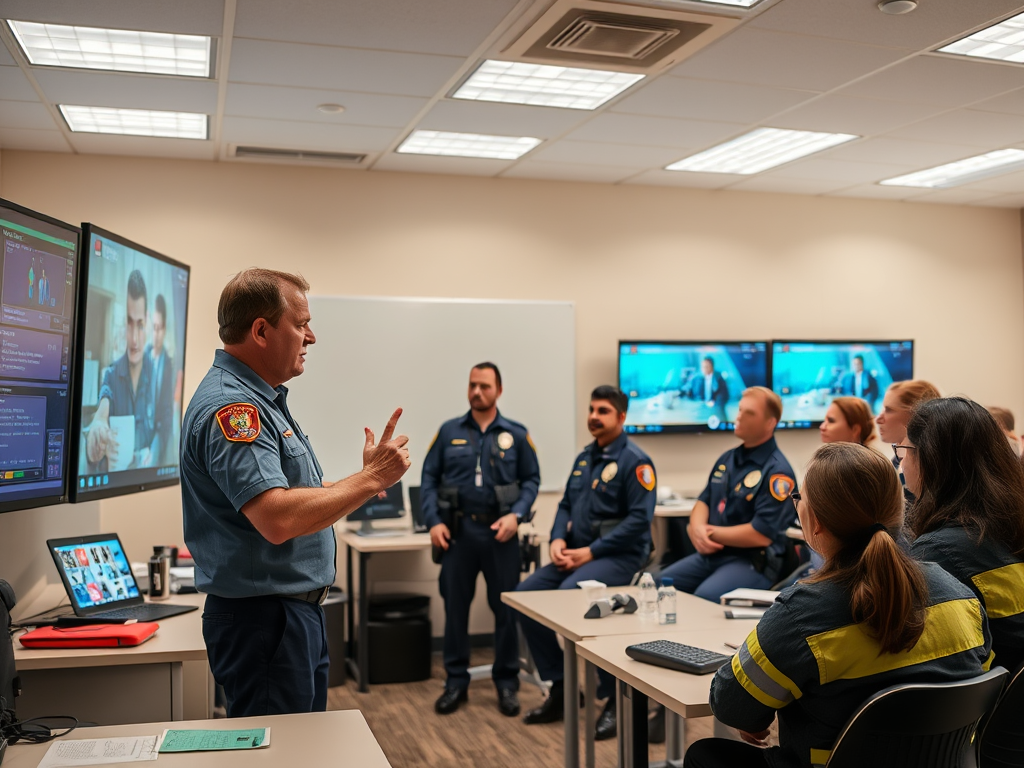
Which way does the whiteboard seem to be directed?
toward the camera

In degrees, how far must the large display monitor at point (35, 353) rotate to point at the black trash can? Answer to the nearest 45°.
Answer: approximately 90° to its left

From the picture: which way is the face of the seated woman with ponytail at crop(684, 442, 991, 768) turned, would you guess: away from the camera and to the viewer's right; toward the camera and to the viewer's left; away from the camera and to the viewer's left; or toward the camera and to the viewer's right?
away from the camera and to the viewer's left

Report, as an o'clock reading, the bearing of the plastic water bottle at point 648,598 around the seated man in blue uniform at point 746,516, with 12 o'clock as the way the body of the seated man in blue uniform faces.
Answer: The plastic water bottle is roughly at 11 o'clock from the seated man in blue uniform.

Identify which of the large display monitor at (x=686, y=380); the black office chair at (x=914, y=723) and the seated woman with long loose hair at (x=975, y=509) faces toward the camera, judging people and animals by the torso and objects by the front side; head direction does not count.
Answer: the large display monitor

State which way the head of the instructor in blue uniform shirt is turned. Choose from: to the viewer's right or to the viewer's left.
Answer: to the viewer's right

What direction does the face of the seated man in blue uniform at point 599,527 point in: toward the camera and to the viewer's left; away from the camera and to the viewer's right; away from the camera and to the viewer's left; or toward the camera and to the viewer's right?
toward the camera and to the viewer's left

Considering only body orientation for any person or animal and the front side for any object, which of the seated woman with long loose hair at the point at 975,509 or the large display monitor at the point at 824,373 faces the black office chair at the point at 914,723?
the large display monitor

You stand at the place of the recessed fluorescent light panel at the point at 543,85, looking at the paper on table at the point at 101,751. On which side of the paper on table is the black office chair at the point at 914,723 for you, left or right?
left

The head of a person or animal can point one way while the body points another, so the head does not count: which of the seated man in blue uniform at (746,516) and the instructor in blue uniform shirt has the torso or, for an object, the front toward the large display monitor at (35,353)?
the seated man in blue uniform

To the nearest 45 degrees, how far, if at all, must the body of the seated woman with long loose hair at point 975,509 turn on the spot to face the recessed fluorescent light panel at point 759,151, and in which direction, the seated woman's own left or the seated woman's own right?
approximately 45° to the seated woman's own right

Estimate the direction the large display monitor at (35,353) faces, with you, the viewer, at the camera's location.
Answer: facing the viewer and to the right of the viewer

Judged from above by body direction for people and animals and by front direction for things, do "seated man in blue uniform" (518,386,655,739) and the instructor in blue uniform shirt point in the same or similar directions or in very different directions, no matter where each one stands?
very different directions

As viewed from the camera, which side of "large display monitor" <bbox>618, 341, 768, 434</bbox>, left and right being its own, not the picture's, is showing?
front
